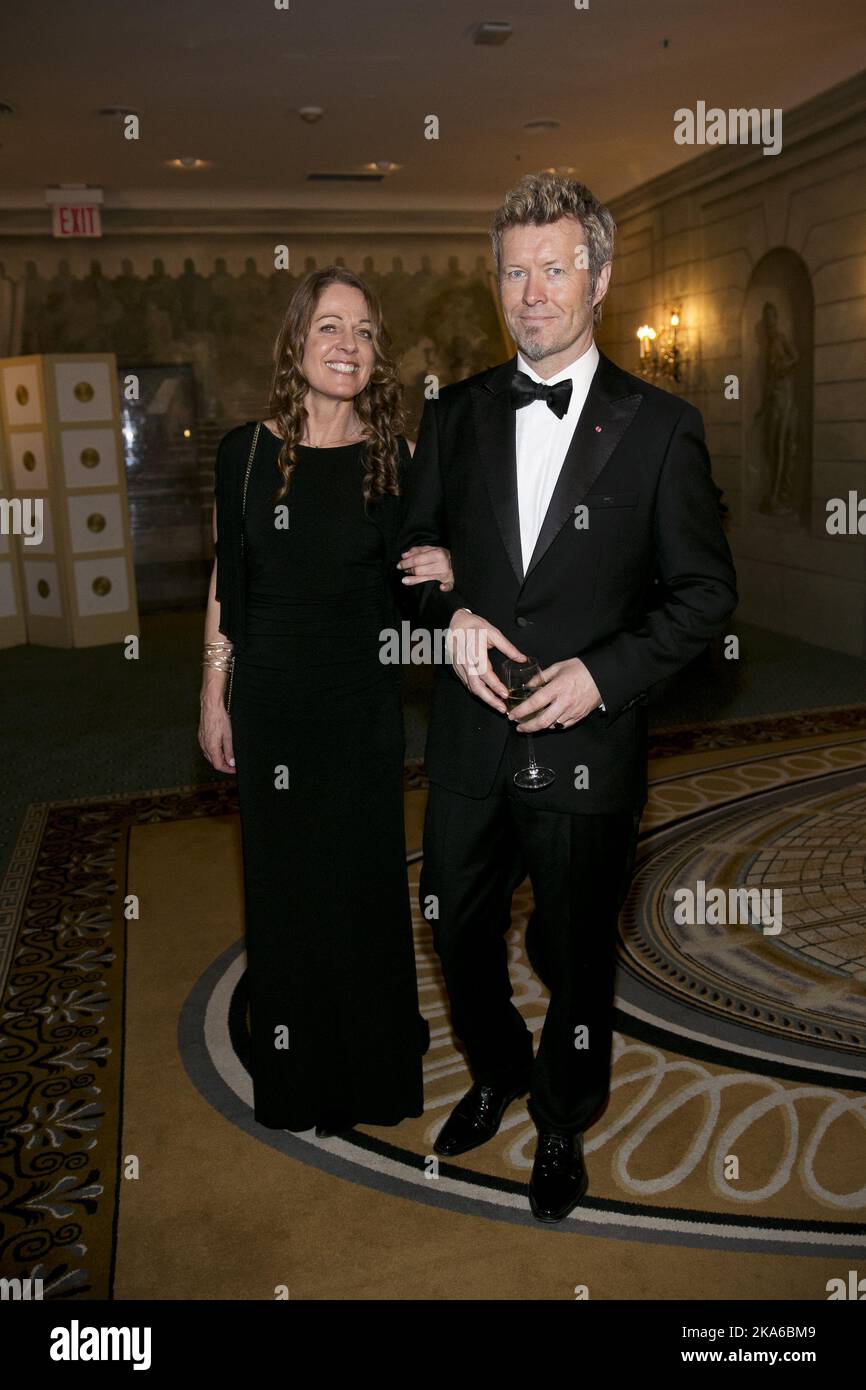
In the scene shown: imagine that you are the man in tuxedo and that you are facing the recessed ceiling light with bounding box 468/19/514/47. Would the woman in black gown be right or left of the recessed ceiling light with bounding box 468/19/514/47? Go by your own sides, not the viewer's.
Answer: left

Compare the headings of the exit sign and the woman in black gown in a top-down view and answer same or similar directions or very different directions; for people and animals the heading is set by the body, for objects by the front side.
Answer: same or similar directions

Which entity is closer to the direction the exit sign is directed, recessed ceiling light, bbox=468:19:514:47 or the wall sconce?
the recessed ceiling light

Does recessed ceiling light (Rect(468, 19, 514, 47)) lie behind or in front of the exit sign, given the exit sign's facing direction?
in front

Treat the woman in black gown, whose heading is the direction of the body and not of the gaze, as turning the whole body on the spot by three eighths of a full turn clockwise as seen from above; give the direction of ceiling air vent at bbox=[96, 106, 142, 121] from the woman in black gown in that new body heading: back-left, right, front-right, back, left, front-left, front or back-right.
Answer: front-right

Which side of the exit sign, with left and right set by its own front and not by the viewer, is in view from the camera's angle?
front

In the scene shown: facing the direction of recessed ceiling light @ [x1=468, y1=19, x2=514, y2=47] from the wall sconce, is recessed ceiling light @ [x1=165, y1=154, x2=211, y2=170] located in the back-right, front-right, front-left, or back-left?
front-right

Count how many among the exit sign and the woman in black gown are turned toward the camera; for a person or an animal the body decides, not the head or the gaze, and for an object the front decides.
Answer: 2

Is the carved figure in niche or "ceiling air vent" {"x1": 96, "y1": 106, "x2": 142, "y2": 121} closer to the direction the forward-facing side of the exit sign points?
the ceiling air vent

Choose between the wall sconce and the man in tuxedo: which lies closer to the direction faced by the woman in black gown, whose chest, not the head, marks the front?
the man in tuxedo

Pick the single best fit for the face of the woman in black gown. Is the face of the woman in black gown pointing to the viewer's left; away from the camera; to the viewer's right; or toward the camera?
toward the camera

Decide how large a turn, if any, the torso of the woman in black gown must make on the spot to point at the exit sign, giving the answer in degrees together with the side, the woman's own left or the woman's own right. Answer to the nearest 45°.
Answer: approximately 180°

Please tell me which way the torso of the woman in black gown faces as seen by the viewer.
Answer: toward the camera

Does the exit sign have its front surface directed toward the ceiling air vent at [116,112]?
yes

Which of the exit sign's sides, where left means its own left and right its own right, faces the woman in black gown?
front
